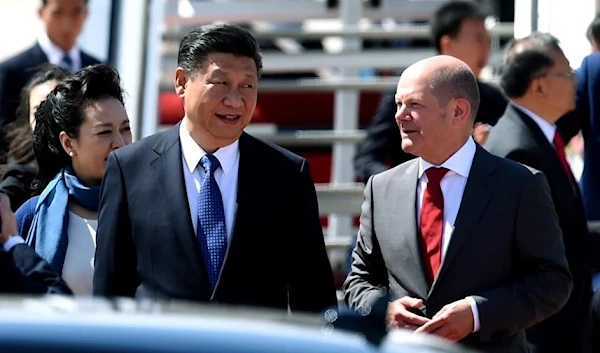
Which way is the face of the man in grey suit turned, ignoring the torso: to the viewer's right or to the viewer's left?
to the viewer's left

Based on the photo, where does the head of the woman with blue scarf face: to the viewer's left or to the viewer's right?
to the viewer's right

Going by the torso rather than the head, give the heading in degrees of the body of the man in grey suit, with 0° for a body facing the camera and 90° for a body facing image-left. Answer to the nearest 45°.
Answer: approximately 45°

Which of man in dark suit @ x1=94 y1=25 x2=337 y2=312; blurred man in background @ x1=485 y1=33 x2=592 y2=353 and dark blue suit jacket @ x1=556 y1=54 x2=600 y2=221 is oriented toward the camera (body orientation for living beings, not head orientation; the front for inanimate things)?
man in dark suit @ x1=94 y1=25 x2=337 y2=312
